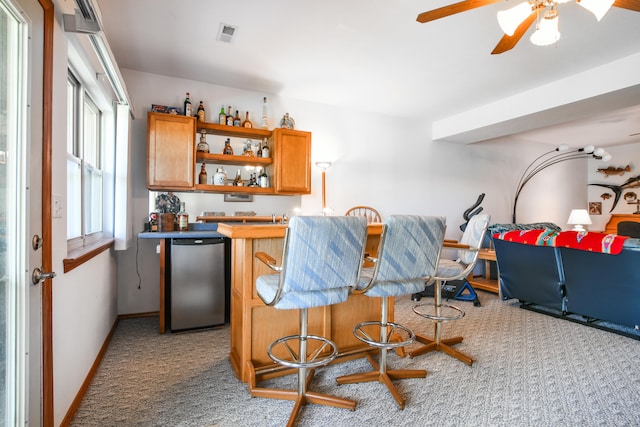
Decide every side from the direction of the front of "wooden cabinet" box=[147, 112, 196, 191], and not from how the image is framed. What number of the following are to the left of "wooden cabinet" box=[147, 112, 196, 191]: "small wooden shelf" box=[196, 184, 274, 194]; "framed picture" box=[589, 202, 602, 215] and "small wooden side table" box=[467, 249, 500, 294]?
3

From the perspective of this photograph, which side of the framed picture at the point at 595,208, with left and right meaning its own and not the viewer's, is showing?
front

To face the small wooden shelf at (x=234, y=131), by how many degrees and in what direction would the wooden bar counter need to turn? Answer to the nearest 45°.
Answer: approximately 180°

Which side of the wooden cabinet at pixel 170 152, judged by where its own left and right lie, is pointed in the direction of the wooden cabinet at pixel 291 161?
left

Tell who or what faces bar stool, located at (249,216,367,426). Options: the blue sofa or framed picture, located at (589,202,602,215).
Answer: the framed picture

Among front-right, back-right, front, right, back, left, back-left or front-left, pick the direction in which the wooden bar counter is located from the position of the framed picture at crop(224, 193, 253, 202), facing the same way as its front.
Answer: front

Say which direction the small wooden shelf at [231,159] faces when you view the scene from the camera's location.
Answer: facing the viewer

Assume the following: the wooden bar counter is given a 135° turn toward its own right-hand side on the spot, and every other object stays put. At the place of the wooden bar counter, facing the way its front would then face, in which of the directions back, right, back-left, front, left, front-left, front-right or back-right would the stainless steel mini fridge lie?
front

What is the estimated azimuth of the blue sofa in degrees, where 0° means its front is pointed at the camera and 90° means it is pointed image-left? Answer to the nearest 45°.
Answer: approximately 225°

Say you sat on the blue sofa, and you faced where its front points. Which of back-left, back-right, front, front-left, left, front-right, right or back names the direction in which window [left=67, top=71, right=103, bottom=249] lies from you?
back

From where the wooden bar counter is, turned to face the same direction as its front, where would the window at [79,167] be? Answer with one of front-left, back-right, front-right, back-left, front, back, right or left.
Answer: right

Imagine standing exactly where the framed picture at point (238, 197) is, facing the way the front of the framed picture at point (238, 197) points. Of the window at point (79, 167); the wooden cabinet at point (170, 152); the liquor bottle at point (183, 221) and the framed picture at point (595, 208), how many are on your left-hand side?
1

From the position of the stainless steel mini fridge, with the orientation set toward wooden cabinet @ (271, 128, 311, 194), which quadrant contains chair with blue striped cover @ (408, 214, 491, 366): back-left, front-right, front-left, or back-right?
front-right
